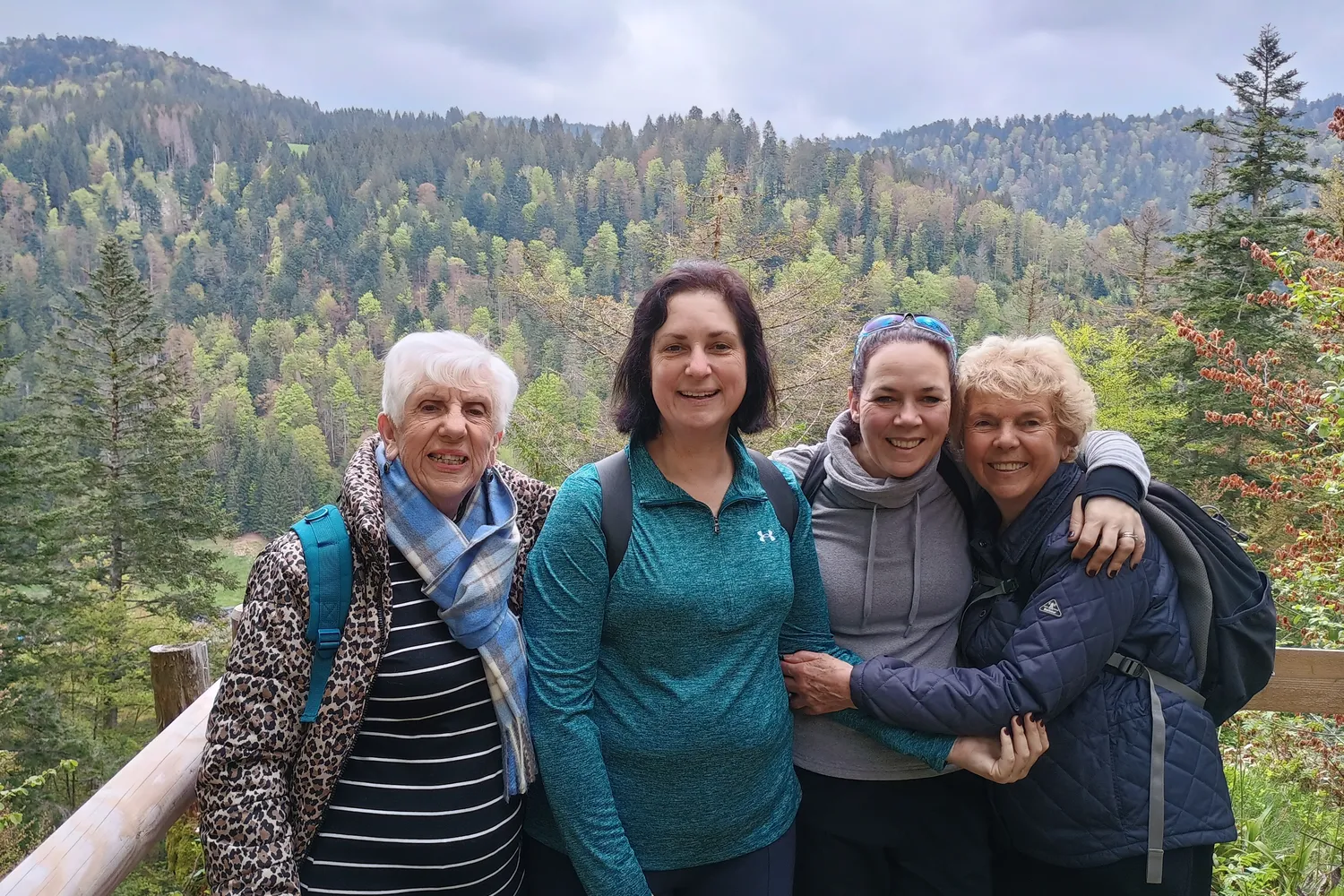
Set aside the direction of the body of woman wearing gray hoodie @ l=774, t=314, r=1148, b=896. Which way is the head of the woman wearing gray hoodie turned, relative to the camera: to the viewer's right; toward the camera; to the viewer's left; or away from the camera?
toward the camera

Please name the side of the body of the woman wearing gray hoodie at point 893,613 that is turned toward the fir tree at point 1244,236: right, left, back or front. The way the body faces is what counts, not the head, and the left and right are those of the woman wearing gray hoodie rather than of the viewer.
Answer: back

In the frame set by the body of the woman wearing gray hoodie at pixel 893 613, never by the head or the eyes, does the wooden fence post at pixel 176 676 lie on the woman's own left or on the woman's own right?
on the woman's own right

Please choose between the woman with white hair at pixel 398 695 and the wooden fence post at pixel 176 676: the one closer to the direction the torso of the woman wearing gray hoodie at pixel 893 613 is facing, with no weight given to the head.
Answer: the woman with white hair

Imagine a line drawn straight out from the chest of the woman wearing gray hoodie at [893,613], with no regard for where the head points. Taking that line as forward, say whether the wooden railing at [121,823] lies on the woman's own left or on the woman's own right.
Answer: on the woman's own right

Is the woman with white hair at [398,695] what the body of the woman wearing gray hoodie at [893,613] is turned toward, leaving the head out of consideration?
no

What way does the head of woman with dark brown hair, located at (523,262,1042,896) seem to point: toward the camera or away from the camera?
toward the camera

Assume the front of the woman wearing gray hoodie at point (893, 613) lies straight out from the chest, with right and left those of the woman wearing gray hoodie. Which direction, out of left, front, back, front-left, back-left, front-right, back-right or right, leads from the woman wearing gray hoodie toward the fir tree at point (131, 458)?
back-right

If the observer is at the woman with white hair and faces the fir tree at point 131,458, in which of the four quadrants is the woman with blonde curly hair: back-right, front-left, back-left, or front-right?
back-right

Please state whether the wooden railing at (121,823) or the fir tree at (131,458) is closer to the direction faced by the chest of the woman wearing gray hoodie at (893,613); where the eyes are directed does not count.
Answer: the wooden railing

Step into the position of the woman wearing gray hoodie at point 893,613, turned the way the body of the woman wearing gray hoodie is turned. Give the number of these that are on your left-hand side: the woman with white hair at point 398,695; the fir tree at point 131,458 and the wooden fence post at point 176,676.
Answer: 0

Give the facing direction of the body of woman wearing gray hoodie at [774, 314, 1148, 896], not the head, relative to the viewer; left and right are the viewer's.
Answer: facing the viewer

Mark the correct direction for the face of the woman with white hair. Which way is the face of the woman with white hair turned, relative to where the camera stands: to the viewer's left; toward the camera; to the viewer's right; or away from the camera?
toward the camera
